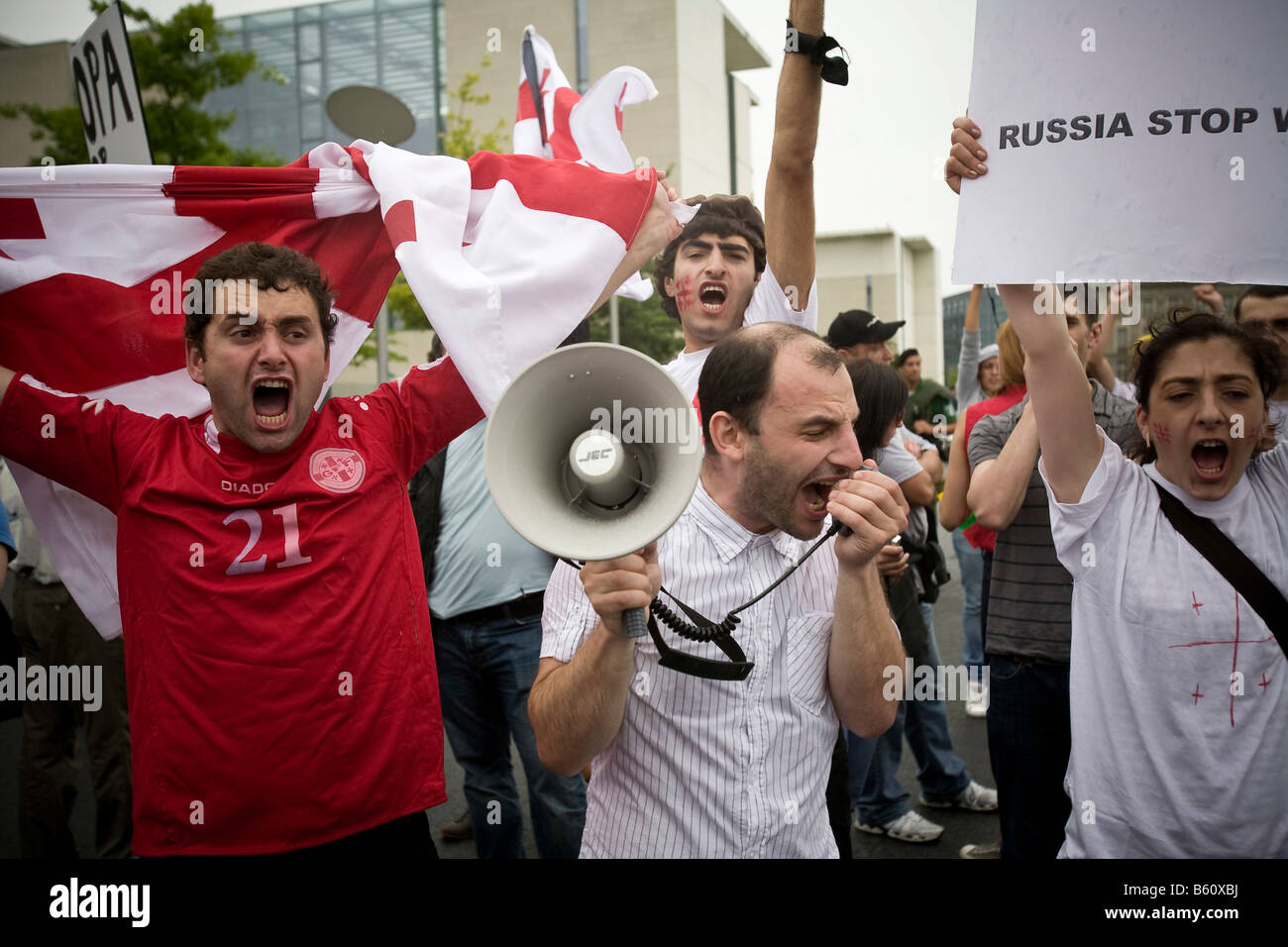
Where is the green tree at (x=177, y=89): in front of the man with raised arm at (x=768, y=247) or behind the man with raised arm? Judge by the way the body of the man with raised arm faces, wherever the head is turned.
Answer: behind

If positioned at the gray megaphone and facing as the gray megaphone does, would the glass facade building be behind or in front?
behind

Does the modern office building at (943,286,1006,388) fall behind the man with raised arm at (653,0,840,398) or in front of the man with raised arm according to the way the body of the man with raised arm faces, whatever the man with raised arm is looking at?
behind

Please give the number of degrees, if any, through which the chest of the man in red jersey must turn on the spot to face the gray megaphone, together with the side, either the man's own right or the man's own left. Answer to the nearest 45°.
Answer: approximately 45° to the man's own left

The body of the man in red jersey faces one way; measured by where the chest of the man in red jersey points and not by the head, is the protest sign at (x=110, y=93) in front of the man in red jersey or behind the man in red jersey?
behind

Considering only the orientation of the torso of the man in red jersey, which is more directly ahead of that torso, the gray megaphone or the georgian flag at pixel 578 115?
the gray megaphone

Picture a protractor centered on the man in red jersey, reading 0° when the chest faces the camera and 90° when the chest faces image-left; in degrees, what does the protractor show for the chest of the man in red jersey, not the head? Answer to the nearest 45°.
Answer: approximately 0°

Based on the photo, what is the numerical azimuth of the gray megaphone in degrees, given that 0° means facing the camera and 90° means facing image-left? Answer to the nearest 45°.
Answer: approximately 0°

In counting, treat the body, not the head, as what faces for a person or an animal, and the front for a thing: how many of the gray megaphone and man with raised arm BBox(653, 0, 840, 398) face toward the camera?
2

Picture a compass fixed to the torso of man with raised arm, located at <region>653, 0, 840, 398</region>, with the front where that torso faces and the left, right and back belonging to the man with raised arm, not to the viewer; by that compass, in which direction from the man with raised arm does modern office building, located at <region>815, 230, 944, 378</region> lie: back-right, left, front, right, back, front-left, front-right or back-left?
back
